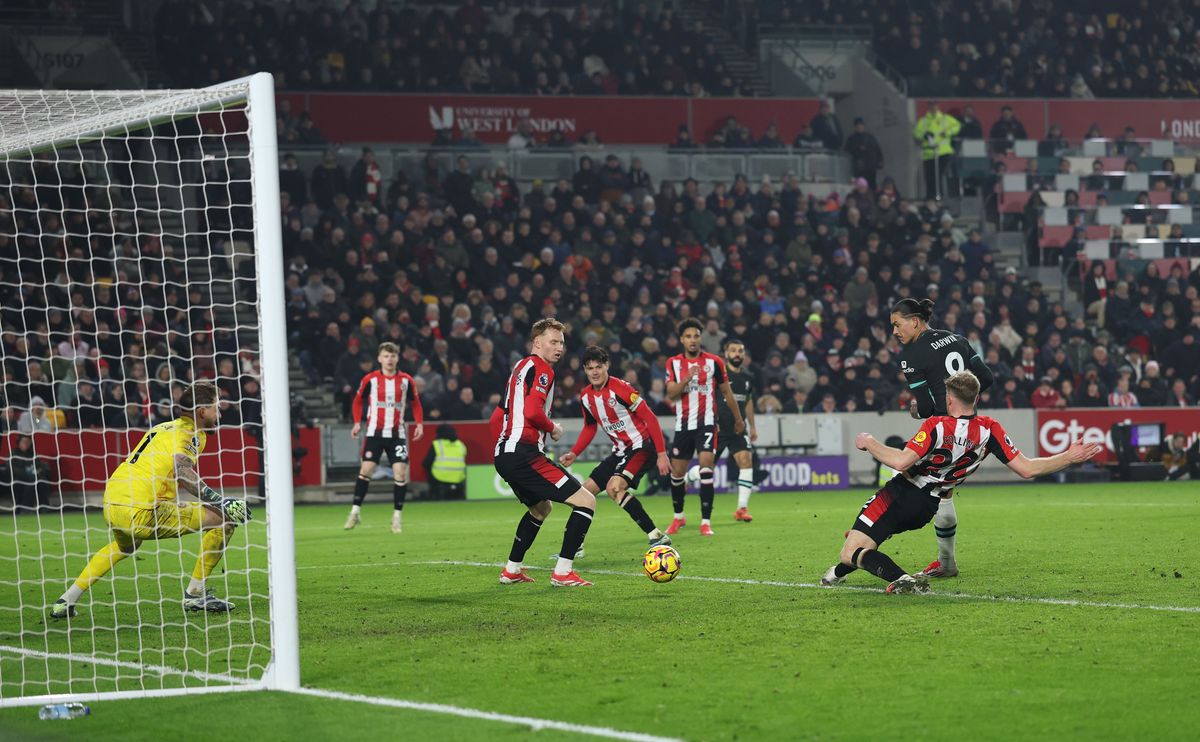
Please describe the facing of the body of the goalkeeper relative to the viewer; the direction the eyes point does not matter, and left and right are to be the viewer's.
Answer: facing away from the viewer and to the right of the viewer

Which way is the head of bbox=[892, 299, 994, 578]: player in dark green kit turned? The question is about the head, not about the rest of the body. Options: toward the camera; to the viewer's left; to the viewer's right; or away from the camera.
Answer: to the viewer's left

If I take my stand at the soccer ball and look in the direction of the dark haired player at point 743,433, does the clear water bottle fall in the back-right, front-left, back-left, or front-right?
back-left

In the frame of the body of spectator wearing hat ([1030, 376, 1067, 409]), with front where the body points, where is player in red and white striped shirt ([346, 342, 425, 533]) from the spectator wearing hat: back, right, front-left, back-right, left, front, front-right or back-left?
front-right

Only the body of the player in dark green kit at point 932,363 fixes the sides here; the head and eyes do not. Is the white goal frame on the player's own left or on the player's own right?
on the player's own left

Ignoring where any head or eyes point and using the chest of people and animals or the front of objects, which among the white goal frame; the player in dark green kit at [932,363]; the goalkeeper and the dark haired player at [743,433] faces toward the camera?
the dark haired player

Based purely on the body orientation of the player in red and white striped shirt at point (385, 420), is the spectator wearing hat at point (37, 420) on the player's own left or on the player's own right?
on the player's own right

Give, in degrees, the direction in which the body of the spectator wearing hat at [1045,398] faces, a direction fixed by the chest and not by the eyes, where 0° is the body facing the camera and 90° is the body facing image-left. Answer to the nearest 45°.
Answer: approximately 0°

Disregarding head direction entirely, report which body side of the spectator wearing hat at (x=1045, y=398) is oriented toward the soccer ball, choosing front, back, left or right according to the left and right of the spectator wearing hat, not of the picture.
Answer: front
